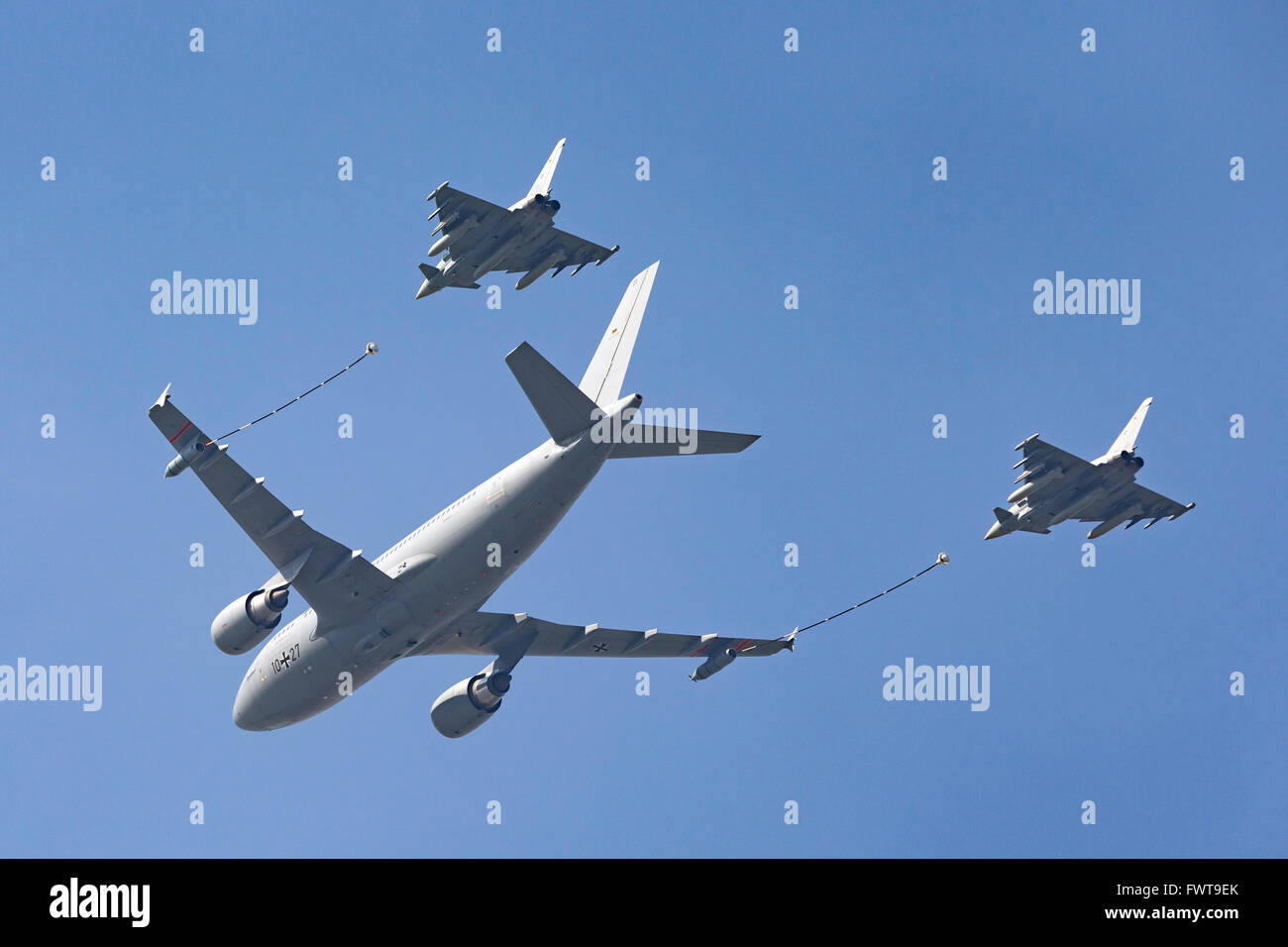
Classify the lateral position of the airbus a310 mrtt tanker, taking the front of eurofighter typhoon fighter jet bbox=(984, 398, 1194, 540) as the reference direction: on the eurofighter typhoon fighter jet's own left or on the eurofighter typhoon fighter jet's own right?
on the eurofighter typhoon fighter jet's own left

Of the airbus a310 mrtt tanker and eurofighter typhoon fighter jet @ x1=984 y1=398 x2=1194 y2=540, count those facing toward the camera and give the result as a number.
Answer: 0

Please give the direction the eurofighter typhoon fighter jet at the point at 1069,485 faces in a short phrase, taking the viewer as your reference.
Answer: facing away from the viewer and to the left of the viewer

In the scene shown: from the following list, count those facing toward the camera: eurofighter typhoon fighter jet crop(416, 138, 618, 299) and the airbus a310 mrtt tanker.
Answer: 0

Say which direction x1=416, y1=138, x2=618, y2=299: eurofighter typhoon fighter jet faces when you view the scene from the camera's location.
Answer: facing away from the viewer and to the left of the viewer

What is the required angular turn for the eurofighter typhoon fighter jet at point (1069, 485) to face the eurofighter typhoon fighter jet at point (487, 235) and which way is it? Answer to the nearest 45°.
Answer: approximately 45° to its left

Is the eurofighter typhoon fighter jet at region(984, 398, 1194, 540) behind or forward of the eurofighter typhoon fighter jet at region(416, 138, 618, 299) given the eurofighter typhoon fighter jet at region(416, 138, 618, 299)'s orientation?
behind

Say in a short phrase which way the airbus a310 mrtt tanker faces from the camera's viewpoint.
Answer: facing away from the viewer and to the left of the viewer
